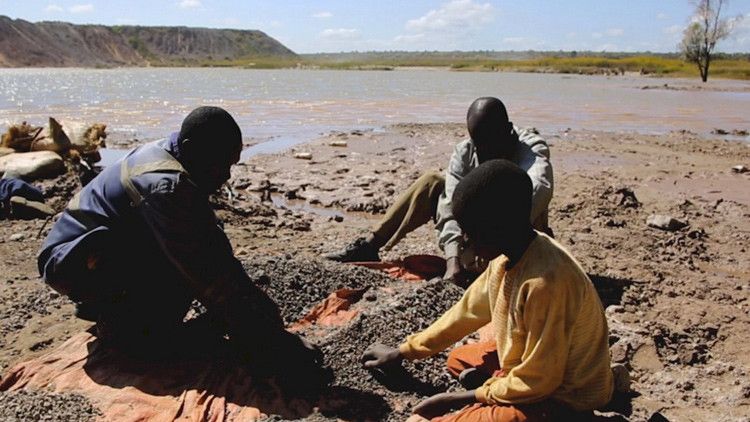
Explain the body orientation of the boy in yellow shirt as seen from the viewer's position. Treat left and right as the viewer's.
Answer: facing to the left of the viewer

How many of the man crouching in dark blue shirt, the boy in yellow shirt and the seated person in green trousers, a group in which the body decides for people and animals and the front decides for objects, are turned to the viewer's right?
1

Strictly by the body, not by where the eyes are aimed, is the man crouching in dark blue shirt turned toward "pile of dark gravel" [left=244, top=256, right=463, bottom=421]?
yes

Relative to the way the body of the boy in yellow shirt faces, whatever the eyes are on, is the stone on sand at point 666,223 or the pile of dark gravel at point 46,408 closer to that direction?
the pile of dark gravel

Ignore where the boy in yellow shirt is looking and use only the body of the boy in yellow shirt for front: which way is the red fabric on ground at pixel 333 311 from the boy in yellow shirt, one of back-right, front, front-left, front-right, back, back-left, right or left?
front-right

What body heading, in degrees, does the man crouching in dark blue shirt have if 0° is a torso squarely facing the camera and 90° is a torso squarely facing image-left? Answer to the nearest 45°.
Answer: approximately 270°

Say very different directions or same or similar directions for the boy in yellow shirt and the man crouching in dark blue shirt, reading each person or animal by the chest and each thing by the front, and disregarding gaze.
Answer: very different directions
